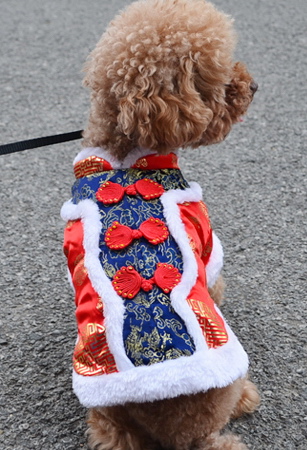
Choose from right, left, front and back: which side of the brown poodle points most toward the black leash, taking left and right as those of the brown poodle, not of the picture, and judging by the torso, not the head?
left

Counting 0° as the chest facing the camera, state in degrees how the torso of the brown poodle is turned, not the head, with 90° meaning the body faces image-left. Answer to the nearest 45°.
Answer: approximately 225°
